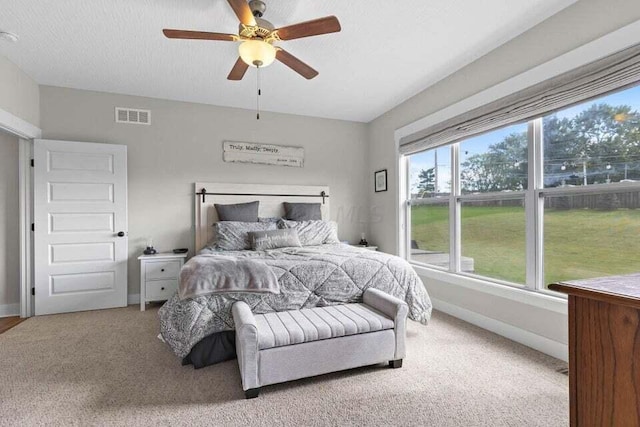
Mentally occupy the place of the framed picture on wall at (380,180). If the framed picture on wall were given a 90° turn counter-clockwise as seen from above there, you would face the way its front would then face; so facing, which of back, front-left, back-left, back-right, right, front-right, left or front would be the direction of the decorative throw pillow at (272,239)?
right

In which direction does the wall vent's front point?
toward the camera

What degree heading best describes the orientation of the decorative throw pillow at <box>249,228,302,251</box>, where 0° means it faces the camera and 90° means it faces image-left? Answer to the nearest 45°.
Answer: approximately 0°

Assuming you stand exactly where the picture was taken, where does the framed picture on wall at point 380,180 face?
facing the viewer and to the left of the viewer

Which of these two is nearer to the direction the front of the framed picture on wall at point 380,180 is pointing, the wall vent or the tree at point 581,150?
the wall vent

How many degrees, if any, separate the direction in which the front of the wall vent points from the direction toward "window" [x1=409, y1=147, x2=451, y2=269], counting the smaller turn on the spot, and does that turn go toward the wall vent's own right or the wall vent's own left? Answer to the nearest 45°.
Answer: approximately 45° to the wall vent's own left

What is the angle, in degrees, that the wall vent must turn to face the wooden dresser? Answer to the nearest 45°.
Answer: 0° — it already faces it

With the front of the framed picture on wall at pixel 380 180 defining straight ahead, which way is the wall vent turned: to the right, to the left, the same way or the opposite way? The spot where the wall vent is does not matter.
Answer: to the left

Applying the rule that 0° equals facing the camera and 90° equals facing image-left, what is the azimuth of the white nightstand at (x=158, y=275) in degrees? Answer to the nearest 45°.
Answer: approximately 0°

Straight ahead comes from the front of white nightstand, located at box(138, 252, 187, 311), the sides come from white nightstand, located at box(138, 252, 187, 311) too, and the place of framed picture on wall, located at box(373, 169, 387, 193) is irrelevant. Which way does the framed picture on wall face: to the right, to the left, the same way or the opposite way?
to the right
